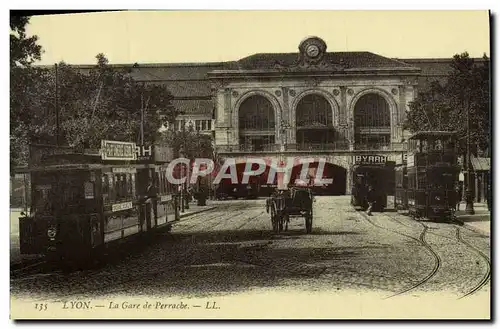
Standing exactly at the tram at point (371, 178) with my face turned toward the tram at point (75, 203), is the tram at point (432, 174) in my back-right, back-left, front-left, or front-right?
front-left
